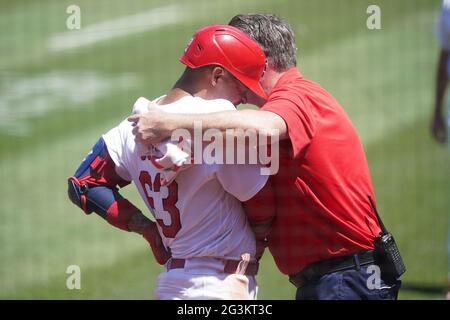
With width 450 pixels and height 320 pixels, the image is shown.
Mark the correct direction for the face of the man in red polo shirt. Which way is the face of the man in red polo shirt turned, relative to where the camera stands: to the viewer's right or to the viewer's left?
to the viewer's left

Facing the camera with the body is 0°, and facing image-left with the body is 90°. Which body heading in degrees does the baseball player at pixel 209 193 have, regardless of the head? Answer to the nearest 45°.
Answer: approximately 225°

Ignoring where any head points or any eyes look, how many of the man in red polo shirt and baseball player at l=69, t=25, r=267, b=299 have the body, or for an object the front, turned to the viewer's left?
1

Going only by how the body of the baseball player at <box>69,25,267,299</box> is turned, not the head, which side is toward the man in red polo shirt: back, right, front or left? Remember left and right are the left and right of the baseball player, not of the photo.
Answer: front

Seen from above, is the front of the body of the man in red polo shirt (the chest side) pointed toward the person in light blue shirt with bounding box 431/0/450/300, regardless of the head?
no

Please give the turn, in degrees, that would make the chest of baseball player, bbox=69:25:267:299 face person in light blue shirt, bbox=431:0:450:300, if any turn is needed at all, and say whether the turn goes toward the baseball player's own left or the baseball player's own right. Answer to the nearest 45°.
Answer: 0° — they already face them

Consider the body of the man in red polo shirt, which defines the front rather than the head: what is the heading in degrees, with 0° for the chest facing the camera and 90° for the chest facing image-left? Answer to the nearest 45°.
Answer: approximately 90°

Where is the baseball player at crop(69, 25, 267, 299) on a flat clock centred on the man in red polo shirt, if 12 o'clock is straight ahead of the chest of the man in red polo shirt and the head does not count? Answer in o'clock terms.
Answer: The baseball player is roughly at 11 o'clock from the man in red polo shirt.
